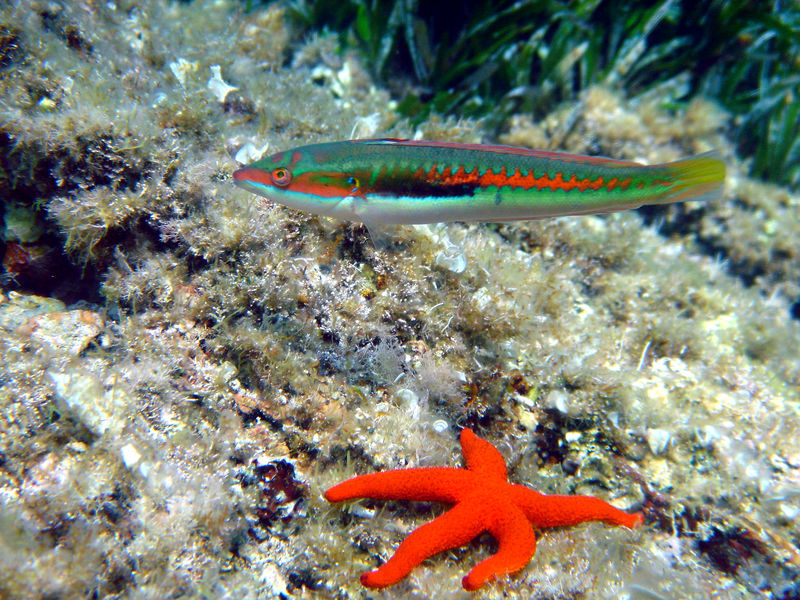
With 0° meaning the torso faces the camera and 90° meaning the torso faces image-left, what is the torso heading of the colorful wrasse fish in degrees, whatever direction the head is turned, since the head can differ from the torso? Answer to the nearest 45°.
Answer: approximately 90°

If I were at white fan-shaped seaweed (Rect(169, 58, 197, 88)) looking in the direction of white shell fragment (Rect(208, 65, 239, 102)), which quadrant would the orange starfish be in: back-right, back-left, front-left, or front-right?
front-right

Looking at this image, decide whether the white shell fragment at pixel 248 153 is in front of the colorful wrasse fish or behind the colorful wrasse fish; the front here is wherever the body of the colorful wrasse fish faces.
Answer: in front

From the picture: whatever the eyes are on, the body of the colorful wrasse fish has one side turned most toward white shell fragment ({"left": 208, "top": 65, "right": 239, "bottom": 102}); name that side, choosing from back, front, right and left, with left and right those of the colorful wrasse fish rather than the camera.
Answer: front

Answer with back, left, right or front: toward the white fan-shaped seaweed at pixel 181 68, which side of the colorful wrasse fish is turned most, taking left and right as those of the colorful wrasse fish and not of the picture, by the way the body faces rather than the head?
front

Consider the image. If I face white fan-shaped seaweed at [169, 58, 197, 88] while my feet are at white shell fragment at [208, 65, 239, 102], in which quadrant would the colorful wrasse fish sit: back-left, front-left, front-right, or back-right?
back-left
